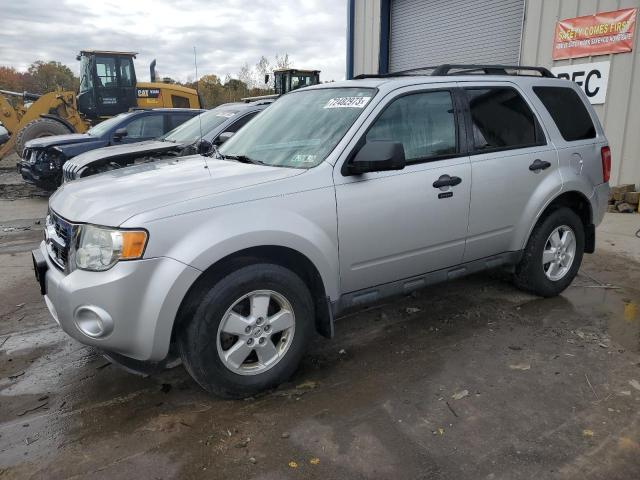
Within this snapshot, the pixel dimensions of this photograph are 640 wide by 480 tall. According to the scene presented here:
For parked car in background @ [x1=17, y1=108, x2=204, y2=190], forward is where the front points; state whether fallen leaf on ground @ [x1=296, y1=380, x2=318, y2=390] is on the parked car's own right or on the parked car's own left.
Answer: on the parked car's own left

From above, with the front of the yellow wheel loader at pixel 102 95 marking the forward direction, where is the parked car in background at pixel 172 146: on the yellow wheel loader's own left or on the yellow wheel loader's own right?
on the yellow wheel loader's own left

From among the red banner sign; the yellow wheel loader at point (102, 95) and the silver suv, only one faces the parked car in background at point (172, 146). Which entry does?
the red banner sign

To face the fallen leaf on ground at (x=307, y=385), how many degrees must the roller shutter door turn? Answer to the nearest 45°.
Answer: approximately 45° to its left

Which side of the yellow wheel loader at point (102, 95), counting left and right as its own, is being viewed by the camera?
left

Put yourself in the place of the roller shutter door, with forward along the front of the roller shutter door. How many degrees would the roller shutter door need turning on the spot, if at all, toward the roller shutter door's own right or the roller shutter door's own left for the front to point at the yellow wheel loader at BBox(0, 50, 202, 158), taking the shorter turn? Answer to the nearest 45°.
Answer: approximately 45° to the roller shutter door's own right

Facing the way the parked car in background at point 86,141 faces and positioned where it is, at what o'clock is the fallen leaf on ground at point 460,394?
The fallen leaf on ground is roughly at 10 o'clock from the parked car in background.

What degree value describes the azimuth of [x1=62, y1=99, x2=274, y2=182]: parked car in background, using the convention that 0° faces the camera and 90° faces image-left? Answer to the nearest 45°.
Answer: approximately 45°

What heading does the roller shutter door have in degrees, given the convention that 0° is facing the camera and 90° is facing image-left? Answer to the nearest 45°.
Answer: approximately 45°
